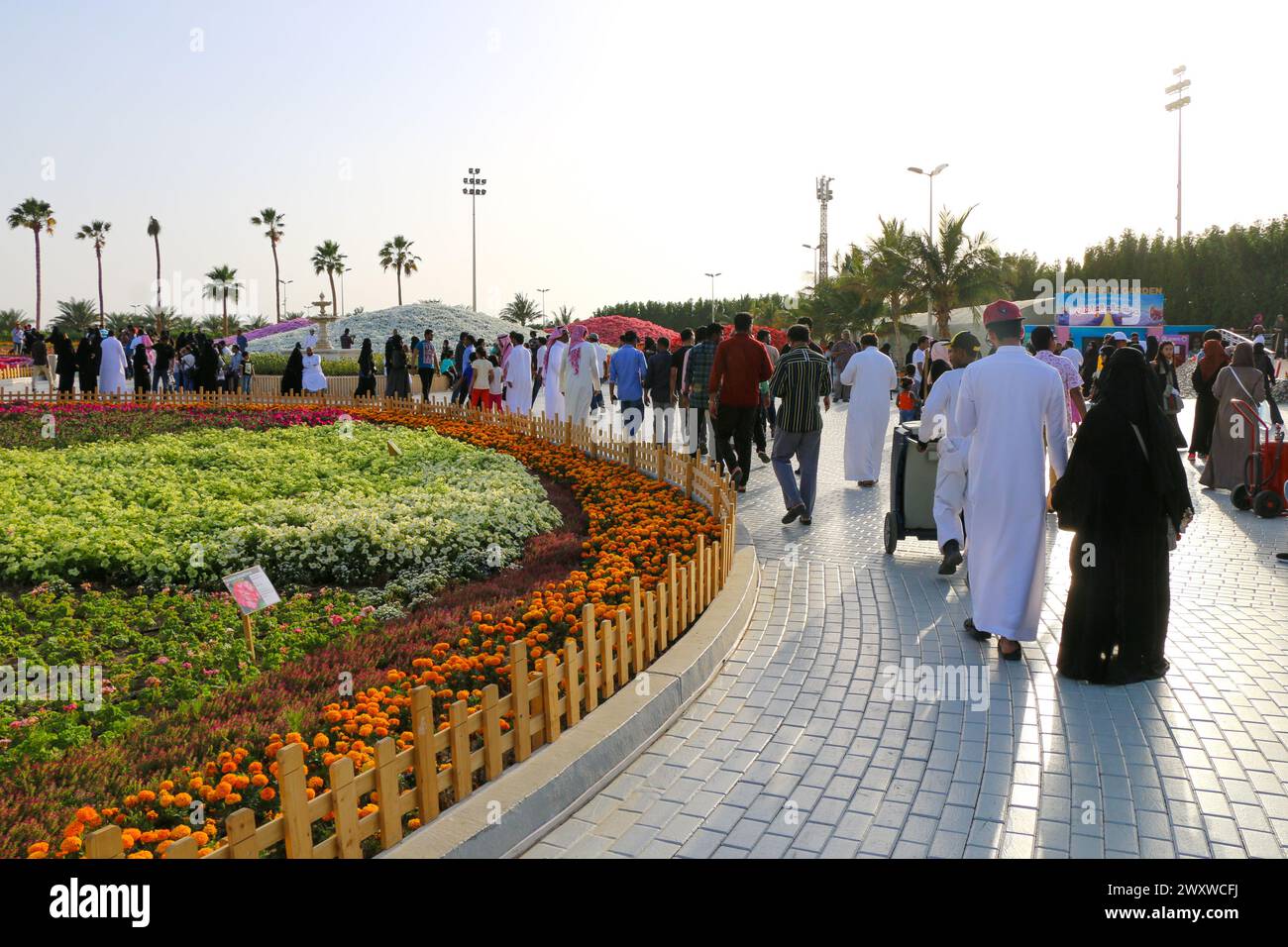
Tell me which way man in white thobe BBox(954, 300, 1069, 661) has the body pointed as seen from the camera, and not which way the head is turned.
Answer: away from the camera

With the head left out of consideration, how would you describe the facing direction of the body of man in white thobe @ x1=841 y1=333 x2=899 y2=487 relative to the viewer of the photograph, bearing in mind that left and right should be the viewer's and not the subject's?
facing away from the viewer

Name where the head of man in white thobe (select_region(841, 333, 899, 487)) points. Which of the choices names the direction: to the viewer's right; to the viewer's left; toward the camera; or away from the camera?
away from the camera

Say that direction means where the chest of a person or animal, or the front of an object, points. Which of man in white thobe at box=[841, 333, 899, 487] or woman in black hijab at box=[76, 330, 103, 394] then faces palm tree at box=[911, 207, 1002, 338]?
the man in white thobe

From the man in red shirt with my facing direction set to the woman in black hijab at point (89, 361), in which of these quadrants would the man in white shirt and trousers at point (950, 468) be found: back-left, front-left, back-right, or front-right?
back-left

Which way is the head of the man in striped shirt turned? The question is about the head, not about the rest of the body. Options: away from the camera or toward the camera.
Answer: away from the camera

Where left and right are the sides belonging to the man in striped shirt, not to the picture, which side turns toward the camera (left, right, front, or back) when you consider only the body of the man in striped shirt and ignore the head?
back

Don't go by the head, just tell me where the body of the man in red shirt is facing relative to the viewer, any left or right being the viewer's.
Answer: facing away from the viewer

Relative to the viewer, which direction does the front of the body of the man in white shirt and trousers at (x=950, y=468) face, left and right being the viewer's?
facing away from the viewer and to the left of the viewer
